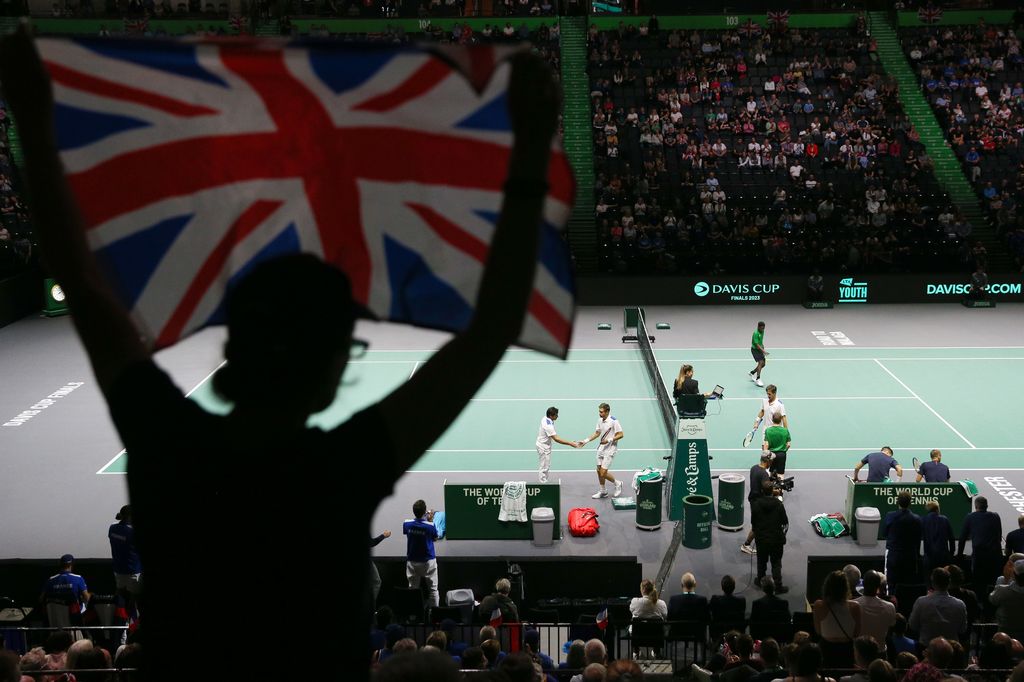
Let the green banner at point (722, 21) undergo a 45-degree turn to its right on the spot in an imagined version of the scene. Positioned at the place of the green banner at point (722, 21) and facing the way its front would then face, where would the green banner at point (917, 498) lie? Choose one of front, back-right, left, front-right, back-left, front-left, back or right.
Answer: front-left

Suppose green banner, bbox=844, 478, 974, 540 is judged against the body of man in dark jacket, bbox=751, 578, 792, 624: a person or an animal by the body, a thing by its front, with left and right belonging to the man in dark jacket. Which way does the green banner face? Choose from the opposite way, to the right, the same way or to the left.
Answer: the opposite way

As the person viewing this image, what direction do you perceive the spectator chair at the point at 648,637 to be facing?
facing away from the viewer

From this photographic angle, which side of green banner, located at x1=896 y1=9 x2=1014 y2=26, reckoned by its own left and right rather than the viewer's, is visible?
front

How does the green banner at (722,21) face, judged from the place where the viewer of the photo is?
facing the viewer

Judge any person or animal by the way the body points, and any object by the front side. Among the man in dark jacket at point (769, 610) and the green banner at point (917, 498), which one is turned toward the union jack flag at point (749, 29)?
the man in dark jacket

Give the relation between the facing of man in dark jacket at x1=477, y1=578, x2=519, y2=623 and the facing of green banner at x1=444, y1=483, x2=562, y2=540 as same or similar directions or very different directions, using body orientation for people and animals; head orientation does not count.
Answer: very different directions

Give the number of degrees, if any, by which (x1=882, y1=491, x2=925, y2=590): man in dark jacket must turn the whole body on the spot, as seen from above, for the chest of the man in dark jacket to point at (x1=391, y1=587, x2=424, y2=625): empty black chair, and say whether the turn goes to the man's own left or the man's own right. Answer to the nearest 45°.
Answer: approximately 135° to the man's own left

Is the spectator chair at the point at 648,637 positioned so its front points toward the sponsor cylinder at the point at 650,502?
yes

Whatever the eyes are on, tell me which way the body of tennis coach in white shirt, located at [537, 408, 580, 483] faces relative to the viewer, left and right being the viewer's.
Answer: facing to the right of the viewer

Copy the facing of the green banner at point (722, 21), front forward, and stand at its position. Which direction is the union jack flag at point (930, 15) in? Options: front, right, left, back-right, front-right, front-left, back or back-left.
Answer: left

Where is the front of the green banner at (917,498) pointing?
toward the camera

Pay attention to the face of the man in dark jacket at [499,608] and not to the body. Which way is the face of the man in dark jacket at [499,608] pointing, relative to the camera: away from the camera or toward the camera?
away from the camera

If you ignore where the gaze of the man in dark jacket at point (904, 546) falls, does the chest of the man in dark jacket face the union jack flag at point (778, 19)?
yes

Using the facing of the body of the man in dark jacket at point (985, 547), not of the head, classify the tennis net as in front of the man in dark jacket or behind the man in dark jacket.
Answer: in front

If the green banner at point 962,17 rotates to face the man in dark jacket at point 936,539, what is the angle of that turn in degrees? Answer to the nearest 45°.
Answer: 0° — it already faces them

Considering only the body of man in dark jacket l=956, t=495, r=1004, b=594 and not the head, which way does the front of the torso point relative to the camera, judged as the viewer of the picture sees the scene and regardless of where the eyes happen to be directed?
away from the camera

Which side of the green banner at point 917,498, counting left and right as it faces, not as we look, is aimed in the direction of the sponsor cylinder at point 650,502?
right

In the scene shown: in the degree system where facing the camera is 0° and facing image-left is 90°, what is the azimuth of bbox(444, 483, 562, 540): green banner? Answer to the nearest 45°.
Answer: approximately 0°
